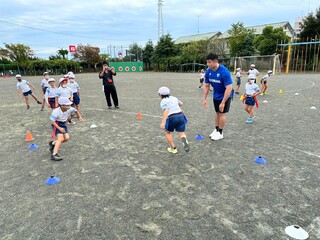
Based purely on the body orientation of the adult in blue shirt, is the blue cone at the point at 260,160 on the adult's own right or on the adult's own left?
on the adult's own left

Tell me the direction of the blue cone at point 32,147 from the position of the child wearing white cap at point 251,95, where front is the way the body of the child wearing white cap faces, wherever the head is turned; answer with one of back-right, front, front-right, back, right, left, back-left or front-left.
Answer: front-right

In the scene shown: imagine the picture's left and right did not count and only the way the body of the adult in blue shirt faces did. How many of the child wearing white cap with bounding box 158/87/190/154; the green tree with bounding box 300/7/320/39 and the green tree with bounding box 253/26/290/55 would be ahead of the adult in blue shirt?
1

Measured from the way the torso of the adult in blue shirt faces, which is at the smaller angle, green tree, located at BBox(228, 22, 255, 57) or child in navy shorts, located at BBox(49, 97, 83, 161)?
the child in navy shorts

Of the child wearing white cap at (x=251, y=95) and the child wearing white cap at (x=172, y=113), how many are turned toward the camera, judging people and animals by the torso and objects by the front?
1

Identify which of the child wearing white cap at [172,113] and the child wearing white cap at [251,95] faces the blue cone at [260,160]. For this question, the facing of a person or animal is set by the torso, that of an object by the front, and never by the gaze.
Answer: the child wearing white cap at [251,95]

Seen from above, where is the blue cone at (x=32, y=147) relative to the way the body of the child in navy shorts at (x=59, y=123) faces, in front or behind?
behind

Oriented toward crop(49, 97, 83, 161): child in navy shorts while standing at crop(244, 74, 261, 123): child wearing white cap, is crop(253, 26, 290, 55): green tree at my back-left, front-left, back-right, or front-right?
back-right

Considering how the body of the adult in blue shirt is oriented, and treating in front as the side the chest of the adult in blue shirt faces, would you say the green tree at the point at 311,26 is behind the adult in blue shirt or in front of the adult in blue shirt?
behind

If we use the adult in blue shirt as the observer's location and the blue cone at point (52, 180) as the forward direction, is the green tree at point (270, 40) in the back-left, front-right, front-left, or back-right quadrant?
back-right
